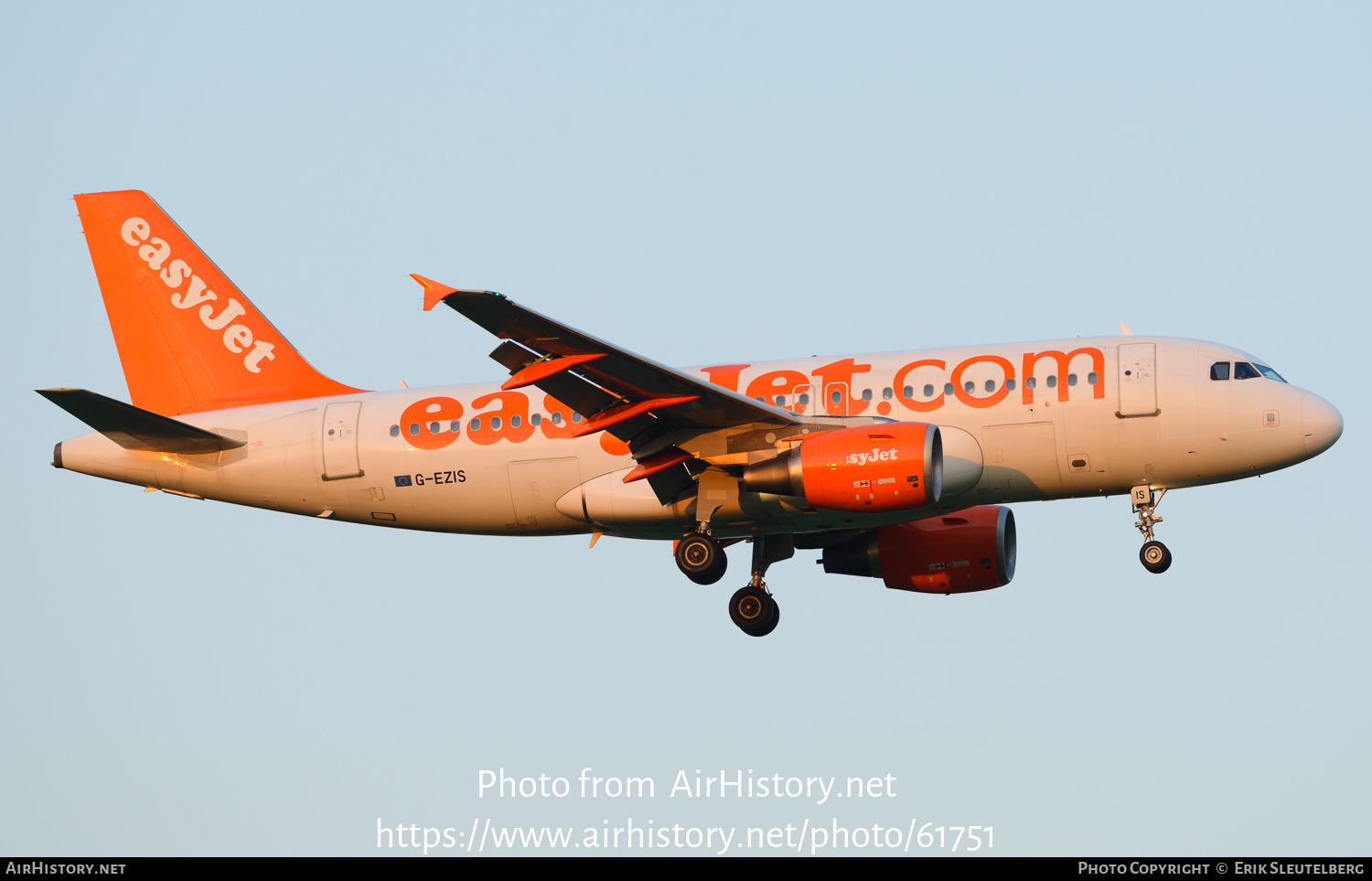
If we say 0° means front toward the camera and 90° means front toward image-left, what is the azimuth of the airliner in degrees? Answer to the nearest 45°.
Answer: approximately 270°
